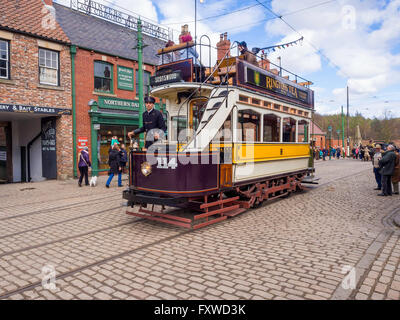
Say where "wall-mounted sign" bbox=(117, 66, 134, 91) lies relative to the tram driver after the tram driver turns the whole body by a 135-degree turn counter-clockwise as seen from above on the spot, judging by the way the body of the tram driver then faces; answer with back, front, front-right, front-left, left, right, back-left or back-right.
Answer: left

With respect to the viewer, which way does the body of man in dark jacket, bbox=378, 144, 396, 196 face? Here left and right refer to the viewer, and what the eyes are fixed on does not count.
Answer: facing to the left of the viewer

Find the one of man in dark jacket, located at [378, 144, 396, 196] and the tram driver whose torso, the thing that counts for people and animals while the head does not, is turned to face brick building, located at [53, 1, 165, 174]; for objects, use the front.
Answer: the man in dark jacket

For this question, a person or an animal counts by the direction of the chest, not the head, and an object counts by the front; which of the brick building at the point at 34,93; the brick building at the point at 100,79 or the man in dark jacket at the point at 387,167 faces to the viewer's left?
the man in dark jacket

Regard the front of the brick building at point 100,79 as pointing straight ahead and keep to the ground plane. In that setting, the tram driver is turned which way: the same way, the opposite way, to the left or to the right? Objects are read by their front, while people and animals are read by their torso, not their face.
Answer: to the right

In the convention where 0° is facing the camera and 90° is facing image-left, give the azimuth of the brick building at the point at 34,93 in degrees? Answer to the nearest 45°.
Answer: approximately 315°

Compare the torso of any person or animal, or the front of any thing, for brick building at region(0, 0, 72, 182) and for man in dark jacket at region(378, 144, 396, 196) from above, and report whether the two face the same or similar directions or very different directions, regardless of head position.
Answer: very different directions

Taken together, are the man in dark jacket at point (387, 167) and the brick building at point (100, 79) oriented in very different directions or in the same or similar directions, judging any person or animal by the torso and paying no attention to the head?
very different directions

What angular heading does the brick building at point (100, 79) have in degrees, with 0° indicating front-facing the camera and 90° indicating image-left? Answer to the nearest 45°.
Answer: approximately 315°

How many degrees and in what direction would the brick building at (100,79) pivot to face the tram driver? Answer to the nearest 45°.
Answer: approximately 45° to its right

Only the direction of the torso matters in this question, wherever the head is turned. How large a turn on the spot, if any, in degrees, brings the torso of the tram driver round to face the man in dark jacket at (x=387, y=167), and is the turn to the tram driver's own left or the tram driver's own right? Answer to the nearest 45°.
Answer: approximately 135° to the tram driver's own left

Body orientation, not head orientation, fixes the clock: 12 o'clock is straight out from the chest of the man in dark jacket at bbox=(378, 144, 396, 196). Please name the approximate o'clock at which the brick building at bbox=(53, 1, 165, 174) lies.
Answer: The brick building is roughly at 12 o'clock from the man in dark jacket.

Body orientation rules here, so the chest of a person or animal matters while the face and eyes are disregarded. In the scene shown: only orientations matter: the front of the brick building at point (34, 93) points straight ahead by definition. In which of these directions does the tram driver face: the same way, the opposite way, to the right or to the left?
to the right

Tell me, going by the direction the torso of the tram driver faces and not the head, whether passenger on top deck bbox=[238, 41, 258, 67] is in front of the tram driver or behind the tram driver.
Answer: behind
